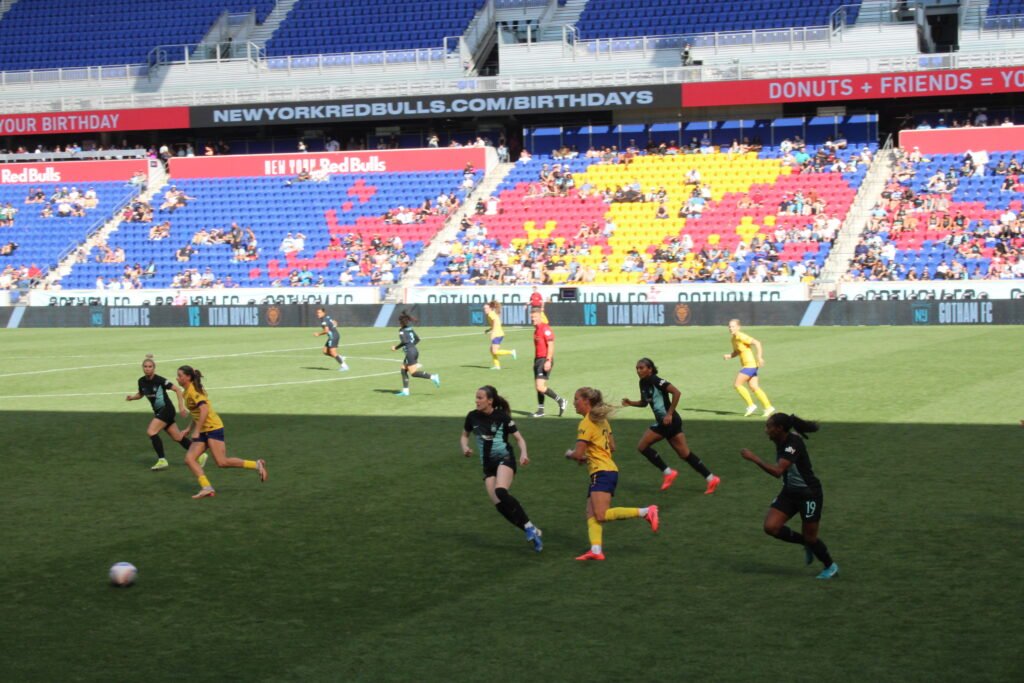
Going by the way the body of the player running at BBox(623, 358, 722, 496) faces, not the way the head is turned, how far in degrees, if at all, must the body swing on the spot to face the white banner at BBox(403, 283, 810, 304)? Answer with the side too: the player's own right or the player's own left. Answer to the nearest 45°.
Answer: approximately 90° to the player's own right

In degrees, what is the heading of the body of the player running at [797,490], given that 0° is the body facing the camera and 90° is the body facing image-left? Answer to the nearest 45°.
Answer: approximately 90°

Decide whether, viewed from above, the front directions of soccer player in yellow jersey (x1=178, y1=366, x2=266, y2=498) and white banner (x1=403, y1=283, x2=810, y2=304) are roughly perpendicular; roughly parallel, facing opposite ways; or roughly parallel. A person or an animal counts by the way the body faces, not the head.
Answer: roughly perpendicular

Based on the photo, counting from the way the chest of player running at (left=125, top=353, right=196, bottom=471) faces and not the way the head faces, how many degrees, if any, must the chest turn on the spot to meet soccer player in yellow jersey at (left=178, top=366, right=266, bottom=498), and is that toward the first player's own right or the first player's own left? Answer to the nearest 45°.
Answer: approximately 45° to the first player's own left
